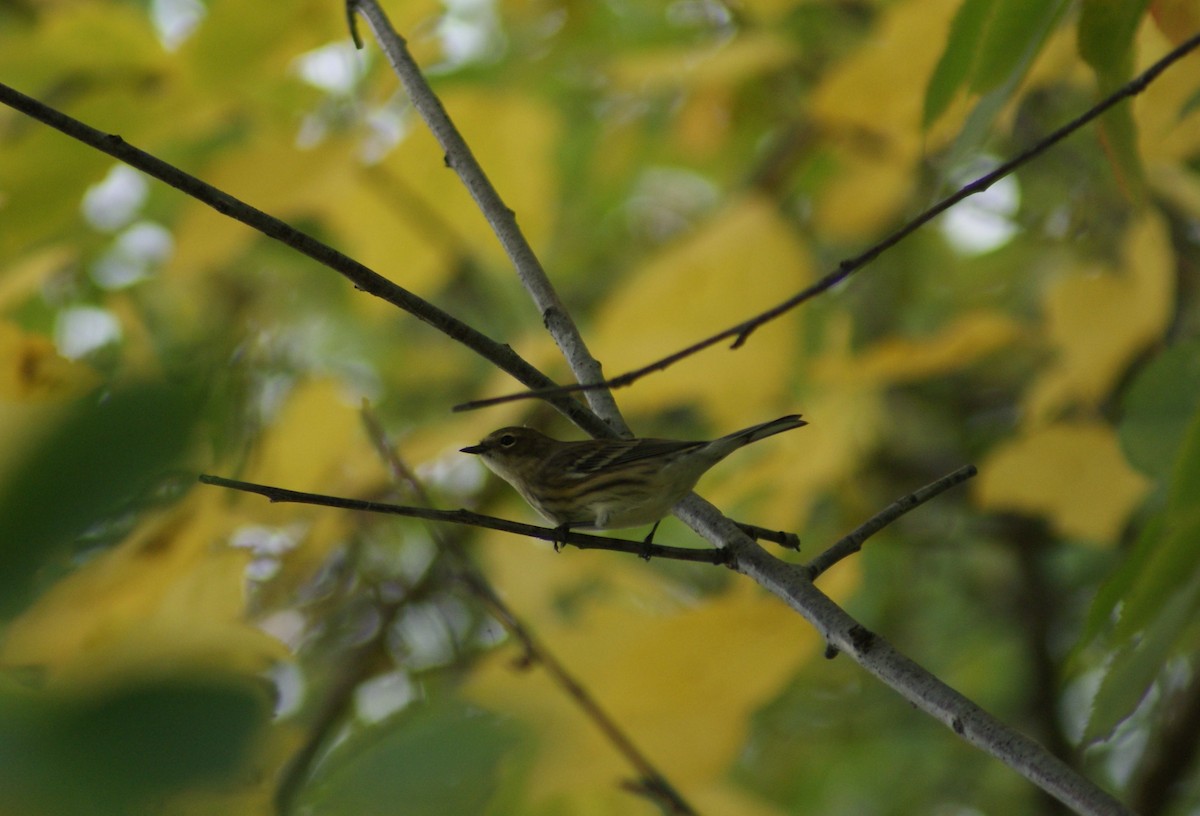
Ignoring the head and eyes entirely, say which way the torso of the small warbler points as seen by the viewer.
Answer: to the viewer's left
